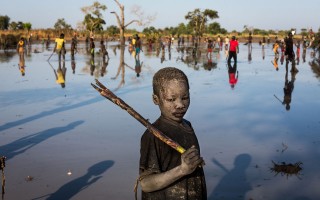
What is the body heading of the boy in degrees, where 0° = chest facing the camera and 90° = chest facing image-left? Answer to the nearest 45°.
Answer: approximately 315°
